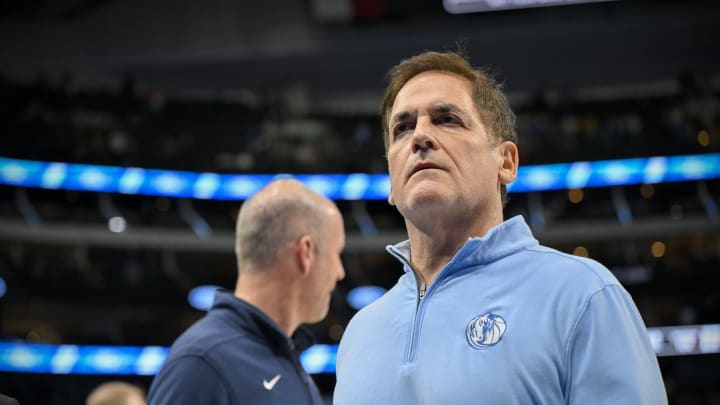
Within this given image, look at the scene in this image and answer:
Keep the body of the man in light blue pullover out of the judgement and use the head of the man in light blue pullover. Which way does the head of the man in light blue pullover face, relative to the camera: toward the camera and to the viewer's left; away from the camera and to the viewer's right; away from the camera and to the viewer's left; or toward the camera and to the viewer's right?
toward the camera and to the viewer's left

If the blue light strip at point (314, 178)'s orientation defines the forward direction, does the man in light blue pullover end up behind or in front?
in front

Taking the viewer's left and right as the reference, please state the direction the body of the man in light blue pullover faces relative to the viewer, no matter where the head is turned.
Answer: facing the viewer and to the left of the viewer

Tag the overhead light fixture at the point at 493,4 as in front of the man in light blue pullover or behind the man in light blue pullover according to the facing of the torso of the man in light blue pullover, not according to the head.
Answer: behind

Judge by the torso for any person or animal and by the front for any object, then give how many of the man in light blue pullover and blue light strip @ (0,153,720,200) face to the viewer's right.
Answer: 0

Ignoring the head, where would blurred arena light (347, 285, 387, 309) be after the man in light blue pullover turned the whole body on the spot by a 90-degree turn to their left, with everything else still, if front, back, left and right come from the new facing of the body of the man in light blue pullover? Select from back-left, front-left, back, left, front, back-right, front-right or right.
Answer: back-left

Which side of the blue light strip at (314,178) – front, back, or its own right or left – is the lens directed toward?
front

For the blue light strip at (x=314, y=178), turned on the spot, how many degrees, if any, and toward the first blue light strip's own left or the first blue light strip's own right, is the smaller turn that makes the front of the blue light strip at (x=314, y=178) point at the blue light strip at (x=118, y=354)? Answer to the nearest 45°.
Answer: approximately 45° to the first blue light strip's own right

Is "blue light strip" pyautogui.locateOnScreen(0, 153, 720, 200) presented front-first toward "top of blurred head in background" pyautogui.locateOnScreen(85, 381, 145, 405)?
yes
